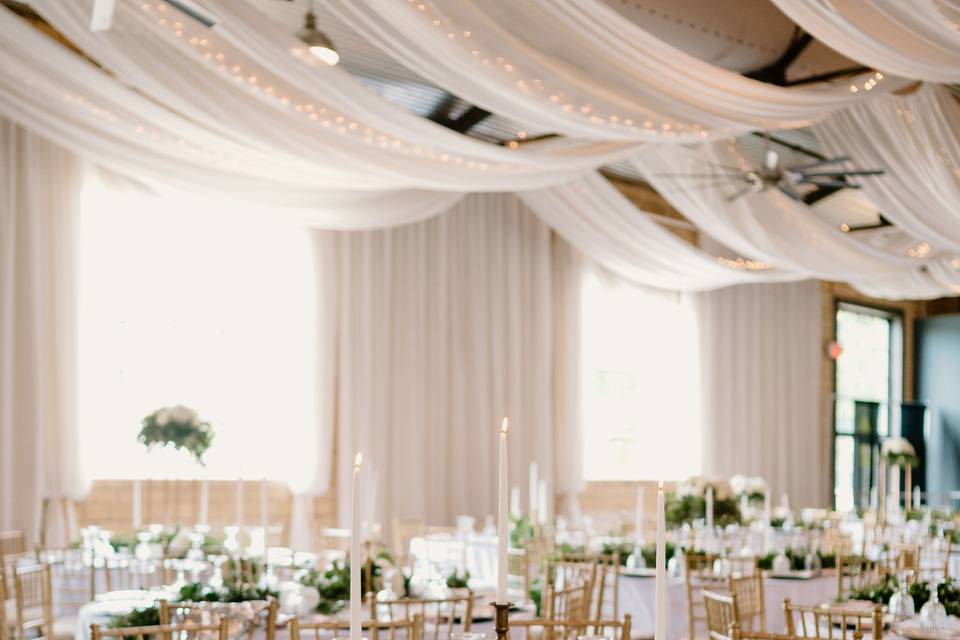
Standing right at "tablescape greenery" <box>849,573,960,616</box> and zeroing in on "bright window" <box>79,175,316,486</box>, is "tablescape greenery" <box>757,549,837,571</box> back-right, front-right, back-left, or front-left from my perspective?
front-right

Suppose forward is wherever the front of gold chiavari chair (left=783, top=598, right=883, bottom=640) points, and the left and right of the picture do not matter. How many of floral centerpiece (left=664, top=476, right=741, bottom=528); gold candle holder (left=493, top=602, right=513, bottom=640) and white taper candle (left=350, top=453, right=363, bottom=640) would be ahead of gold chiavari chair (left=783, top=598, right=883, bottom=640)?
1

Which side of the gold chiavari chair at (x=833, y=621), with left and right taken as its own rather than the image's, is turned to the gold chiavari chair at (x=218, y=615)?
left

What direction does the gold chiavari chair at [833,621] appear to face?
away from the camera

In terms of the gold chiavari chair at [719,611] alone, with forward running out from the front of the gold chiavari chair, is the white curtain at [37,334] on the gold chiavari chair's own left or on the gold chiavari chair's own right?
on the gold chiavari chair's own left

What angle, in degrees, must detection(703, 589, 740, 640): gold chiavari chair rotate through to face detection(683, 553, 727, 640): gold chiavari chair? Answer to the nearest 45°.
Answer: approximately 45° to its left

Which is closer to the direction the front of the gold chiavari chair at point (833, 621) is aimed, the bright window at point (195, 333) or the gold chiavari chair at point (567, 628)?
the bright window

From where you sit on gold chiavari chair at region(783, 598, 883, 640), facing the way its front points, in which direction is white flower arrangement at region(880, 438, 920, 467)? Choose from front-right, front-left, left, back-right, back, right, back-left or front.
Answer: front

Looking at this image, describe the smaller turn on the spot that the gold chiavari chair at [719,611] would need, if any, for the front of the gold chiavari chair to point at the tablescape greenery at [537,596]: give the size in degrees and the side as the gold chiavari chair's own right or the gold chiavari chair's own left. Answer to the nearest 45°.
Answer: approximately 90° to the gold chiavari chair's own left

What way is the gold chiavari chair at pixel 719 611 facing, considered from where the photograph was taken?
facing away from the viewer and to the right of the viewer

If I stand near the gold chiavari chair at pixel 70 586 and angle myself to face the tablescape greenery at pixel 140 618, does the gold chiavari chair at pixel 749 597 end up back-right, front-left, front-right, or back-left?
front-left

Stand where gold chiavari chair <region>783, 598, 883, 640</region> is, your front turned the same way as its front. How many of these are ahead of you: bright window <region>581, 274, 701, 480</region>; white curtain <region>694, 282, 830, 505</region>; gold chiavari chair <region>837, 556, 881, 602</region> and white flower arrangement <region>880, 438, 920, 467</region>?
4

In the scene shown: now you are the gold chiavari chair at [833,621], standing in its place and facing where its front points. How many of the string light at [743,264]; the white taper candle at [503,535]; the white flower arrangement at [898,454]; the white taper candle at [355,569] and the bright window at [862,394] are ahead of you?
3
